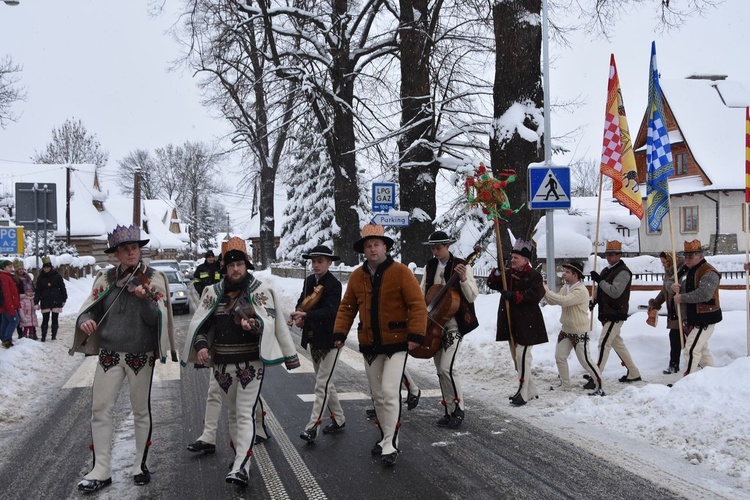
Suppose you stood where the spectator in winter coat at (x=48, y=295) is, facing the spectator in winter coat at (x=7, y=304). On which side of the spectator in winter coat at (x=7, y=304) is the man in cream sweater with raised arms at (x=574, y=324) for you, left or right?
left

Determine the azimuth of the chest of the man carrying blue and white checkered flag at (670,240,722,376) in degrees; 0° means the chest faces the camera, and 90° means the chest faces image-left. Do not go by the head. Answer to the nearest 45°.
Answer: approximately 45°

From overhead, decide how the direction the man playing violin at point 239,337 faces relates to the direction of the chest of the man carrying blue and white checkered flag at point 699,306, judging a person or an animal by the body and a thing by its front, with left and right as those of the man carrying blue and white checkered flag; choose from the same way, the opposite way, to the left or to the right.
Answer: to the left

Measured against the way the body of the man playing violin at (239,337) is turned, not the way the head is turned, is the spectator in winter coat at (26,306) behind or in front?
behind

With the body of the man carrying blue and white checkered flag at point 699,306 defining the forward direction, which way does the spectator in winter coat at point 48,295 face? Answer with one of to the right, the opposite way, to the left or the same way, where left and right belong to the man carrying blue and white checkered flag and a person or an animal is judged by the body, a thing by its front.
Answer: to the left

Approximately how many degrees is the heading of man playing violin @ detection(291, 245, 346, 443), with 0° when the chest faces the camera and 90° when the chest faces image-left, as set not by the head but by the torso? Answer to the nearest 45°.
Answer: approximately 45°

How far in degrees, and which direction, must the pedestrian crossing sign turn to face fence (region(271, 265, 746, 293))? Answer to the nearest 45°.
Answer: approximately 180°

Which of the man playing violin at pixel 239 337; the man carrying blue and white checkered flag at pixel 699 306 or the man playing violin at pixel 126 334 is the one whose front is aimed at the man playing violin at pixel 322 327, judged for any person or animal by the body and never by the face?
the man carrying blue and white checkered flag

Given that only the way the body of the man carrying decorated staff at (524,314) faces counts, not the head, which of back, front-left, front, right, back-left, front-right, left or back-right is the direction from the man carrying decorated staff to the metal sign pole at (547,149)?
back-right

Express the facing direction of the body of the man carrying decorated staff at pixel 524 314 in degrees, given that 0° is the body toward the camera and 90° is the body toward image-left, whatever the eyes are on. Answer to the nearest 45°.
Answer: approximately 45°
